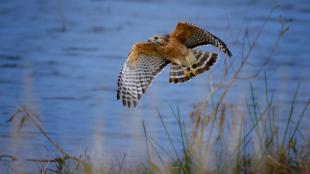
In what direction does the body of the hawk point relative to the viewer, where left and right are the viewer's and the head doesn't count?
facing the viewer and to the left of the viewer
